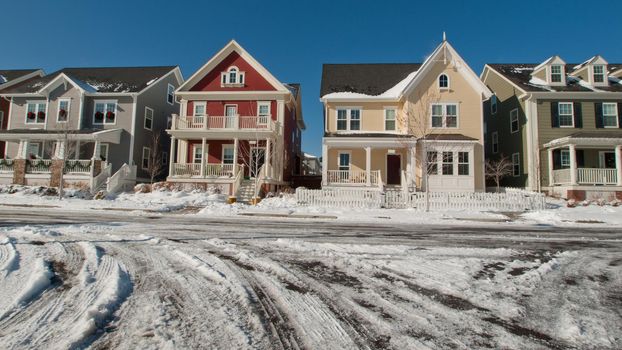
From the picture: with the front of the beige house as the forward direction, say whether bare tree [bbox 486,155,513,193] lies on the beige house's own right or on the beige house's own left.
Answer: on the beige house's own left

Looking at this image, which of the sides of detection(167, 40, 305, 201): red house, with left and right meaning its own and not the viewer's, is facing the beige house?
left

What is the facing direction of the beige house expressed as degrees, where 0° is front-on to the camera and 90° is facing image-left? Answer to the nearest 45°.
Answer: approximately 0°

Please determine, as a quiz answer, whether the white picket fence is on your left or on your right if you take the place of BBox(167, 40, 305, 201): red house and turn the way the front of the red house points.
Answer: on your left

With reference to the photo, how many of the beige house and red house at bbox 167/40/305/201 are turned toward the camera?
2

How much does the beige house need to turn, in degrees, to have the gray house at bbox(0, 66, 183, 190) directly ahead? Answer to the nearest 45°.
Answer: approximately 90° to its right

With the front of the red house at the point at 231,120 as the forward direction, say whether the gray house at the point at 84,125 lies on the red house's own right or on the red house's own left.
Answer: on the red house's own right
